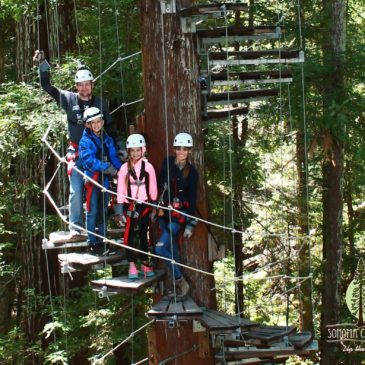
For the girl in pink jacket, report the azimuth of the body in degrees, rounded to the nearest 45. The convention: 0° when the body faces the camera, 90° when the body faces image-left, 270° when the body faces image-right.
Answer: approximately 0°

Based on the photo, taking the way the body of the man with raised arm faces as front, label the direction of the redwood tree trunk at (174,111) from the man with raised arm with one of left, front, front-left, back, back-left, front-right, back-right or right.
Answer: left

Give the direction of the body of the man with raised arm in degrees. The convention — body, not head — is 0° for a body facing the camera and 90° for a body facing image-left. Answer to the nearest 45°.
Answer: approximately 0°

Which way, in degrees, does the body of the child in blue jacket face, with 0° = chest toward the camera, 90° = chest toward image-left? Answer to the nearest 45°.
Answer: approximately 315°

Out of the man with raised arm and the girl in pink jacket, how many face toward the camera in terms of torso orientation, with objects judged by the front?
2

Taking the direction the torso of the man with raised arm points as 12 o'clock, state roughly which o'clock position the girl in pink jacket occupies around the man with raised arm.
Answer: The girl in pink jacket is roughly at 11 o'clock from the man with raised arm.

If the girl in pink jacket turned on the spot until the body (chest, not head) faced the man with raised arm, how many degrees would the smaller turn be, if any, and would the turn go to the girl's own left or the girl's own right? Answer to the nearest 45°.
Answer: approximately 135° to the girl's own right

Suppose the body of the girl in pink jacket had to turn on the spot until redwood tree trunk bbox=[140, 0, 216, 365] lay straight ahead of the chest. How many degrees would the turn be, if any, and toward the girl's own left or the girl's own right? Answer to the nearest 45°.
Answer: approximately 135° to the girl's own left
